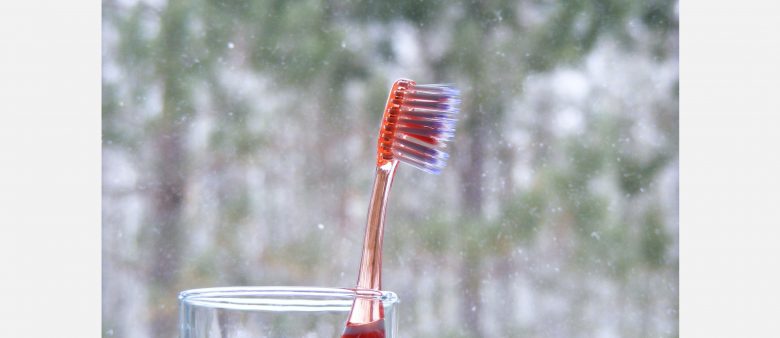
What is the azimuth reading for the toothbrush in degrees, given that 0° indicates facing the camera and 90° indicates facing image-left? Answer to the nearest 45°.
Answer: approximately 270°
